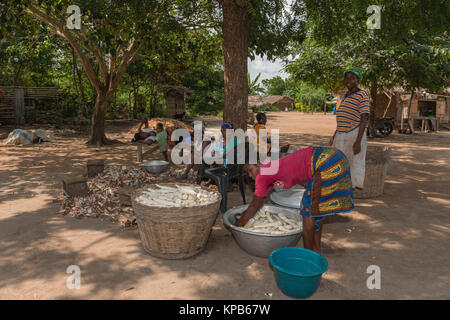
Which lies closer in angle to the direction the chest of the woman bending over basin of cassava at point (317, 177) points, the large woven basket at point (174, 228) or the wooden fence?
the large woven basket

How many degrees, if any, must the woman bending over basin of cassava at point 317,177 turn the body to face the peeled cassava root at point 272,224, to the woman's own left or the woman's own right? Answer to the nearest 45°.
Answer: approximately 45° to the woman's own right

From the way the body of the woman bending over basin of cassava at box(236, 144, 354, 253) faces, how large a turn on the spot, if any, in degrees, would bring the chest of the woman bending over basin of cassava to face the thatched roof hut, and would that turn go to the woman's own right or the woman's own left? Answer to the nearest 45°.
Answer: approximately 90° to the woman's own right

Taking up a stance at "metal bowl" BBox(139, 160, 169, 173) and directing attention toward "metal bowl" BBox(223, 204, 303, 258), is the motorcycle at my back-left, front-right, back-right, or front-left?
back-left

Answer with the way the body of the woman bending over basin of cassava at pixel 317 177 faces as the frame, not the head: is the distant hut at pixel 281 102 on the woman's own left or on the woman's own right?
on the woman's own right

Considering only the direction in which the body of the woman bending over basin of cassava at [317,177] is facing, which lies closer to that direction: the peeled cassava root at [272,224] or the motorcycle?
the peeled cassava root

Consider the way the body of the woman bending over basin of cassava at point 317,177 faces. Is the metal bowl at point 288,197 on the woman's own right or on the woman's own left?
on the woman's own right

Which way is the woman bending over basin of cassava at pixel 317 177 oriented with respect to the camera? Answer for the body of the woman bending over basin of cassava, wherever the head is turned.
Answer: to the viewer's left

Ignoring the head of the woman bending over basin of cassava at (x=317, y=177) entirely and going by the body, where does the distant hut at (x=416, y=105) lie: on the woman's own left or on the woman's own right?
on the woman's own right

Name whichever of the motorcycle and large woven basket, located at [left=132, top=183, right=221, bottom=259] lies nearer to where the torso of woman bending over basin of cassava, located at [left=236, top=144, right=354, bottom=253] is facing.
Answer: the large woven basket

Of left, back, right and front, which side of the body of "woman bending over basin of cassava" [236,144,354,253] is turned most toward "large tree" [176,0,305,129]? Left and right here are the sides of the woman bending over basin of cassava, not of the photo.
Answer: right
